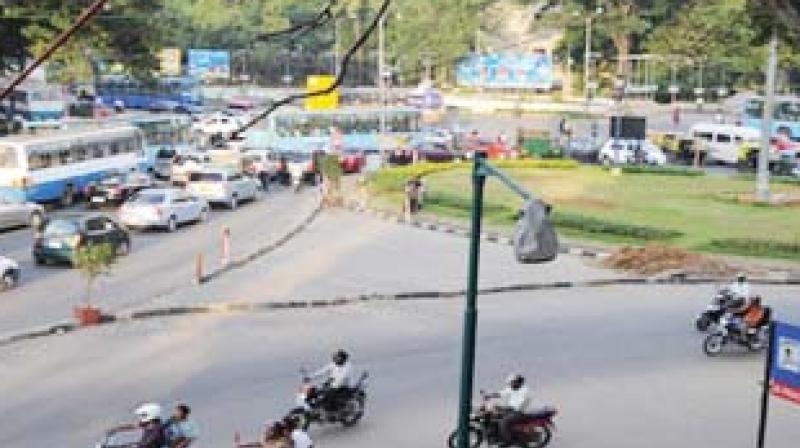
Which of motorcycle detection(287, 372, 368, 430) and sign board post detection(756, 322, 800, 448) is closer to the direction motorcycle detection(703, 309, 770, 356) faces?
the motorcycle

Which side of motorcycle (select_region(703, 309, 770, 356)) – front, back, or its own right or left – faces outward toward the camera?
left

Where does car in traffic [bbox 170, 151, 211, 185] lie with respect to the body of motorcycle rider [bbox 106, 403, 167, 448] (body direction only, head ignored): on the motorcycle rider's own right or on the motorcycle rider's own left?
on the motorcycle rider's own right

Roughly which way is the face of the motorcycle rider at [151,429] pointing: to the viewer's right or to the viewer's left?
to the viewer's left

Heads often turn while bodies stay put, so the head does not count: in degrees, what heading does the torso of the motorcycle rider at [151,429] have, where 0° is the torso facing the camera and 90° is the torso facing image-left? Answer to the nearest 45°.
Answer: approximately 90°

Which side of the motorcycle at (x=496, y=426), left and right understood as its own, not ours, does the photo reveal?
left

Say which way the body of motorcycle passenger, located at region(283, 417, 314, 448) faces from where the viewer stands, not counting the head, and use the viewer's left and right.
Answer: facing to the left of the viewer
